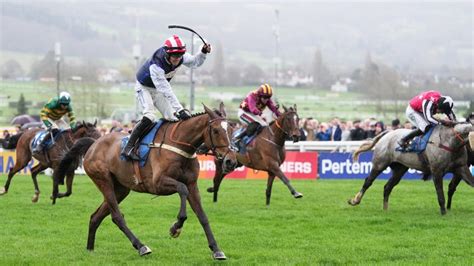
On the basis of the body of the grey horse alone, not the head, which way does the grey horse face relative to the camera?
to the viewer's right

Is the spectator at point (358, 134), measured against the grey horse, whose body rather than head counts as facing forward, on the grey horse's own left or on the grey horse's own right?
on the grey horse's own left

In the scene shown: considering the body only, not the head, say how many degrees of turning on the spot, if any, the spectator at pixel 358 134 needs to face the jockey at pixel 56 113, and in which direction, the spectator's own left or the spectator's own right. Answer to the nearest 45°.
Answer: approximately 45° to the spectator's own right

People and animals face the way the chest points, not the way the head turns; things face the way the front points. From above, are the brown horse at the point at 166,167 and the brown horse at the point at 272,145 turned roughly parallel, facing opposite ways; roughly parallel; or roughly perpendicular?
roughly parallel

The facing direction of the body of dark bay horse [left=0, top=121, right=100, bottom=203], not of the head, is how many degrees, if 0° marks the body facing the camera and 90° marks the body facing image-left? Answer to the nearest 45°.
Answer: approximately 270°

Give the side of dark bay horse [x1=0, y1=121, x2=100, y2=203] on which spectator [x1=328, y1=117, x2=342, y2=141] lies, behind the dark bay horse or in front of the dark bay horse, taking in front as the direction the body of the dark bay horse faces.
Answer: in front

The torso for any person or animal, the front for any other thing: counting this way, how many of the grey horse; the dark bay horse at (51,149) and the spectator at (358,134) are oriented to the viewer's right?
2

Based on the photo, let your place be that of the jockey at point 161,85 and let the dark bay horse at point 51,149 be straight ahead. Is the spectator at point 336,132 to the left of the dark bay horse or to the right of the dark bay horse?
right

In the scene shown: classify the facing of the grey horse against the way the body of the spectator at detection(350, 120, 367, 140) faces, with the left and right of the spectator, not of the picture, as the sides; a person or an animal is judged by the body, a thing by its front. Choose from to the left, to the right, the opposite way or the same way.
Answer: to the left

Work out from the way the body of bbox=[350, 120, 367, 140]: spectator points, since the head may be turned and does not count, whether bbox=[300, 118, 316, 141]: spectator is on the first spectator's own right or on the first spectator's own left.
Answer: on the first spectator's own right

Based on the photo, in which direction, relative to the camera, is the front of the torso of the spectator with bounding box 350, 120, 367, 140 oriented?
toward the camera

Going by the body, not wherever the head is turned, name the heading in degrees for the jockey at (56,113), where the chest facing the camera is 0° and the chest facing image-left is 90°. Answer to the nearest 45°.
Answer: approximately 315°

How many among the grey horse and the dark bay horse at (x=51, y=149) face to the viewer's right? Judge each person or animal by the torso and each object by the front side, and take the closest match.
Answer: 2

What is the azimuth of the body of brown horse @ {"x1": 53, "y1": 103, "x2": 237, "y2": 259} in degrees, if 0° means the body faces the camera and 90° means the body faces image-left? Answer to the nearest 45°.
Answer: approximately 315°

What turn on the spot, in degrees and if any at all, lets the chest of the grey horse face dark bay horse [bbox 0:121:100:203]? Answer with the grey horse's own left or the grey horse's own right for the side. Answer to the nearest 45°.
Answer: approximately 180°

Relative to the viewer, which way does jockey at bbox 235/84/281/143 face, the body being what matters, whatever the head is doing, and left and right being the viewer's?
facing the viewer and to the right of the viewer

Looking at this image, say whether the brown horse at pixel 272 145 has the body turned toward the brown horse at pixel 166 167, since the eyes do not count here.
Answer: no
